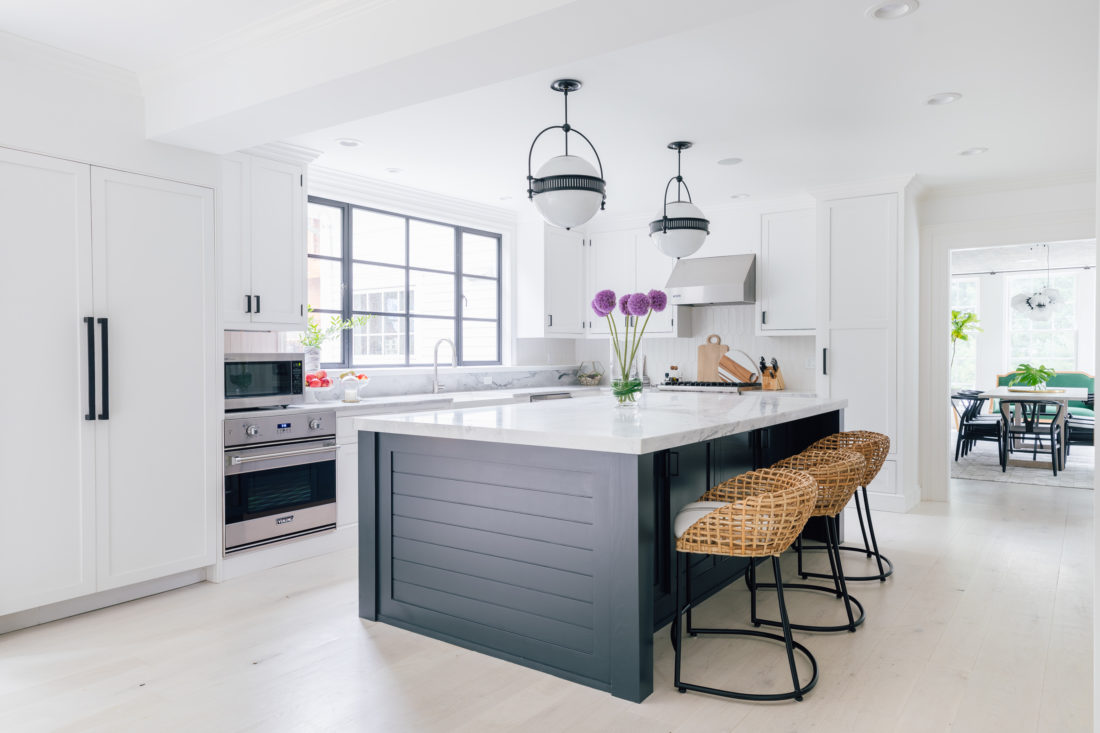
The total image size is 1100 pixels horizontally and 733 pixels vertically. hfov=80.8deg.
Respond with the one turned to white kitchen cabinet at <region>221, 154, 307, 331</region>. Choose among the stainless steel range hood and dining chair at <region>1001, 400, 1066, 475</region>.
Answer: the stainless steel range hood

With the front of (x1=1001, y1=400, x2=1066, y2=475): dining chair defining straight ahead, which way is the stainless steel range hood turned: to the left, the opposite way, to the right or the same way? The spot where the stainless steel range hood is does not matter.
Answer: the opposite way

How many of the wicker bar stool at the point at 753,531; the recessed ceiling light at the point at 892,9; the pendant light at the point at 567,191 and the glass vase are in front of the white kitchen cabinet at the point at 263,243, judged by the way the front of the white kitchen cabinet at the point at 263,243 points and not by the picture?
4

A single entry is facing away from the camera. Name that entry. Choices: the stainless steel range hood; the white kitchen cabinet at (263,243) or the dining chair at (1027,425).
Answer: the dining chair

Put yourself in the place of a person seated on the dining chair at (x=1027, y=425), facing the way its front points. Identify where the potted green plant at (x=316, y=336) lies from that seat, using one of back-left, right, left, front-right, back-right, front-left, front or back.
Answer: back-left

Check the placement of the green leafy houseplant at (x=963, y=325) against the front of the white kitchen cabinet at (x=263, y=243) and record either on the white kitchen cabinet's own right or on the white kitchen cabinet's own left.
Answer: on the white kitchen cabinet's own left

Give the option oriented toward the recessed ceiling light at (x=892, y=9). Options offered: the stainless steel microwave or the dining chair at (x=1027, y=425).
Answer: the stainless steel microwave

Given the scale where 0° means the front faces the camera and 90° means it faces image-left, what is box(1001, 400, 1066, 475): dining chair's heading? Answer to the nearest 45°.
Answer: approximately 180°

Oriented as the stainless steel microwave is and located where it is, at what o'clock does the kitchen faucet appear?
The kitchen faucet is roughly at 9 o'clock from the stainless steel microwave.

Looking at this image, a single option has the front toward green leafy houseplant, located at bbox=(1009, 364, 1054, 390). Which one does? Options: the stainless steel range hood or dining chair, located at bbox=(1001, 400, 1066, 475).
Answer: the dining chair

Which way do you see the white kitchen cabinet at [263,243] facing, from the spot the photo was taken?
facing the viewer and to the right of the viewer

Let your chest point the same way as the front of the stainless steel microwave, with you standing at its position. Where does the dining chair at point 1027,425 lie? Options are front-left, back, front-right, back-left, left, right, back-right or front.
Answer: front-left

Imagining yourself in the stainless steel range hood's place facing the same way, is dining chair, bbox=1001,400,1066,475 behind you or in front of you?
behind
